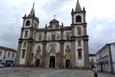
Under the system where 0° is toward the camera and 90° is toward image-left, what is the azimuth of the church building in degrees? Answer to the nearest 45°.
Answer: approximately 0°
